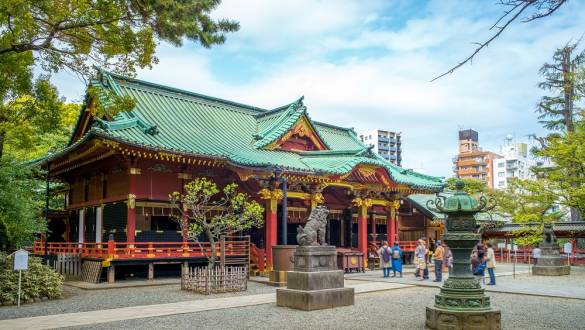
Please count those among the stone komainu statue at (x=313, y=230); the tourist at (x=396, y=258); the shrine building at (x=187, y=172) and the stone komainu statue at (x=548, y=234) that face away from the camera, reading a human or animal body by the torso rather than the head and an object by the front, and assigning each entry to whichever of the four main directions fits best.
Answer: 1

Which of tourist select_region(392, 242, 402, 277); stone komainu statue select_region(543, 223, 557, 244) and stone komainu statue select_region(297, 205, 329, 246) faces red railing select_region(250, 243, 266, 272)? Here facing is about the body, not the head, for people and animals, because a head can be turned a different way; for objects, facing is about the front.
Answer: stone komainu statue select_region(543, 223, 557, 244)

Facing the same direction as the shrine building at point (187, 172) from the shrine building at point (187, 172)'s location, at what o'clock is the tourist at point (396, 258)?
The tourist is roughly at 11 o'clock from the shrine building.

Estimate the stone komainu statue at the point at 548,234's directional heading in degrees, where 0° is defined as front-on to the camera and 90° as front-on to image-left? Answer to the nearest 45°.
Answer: approximately 45°

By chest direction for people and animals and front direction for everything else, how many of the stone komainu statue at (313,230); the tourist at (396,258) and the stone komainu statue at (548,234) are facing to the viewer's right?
1

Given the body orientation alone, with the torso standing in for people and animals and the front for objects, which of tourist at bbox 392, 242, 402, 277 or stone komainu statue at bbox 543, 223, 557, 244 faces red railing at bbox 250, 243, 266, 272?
the stone komainu statue

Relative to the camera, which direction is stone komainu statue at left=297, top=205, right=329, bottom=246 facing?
to the viewer's right

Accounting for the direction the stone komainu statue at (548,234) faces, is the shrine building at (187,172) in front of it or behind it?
in front

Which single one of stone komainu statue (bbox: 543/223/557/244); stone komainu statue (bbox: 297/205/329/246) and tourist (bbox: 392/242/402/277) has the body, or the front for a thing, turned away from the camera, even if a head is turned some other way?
the tourist

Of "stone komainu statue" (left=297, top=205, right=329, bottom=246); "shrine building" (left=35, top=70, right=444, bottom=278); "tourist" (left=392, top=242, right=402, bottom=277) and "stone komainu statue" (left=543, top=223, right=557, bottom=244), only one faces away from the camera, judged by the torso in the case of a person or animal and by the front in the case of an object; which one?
the tourist

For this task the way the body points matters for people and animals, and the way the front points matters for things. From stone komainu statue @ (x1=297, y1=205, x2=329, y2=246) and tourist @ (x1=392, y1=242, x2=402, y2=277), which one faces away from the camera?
the tourist

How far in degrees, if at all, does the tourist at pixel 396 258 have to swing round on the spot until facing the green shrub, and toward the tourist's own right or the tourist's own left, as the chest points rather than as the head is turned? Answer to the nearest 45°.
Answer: approximately 135° to the tourist's own left

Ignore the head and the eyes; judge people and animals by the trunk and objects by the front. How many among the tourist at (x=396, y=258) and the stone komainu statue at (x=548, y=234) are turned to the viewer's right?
0

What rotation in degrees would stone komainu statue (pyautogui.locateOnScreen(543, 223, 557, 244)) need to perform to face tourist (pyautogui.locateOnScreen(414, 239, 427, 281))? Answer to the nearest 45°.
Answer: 0° — it already faces them

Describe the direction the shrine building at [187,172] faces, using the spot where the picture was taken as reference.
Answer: facing the viewer and to the right of the viewer

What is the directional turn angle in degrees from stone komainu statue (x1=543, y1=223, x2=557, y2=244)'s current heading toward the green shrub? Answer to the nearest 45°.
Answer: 0° — it already faces it

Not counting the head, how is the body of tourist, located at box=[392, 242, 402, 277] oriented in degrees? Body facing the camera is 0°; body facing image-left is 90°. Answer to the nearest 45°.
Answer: approximately 180°
